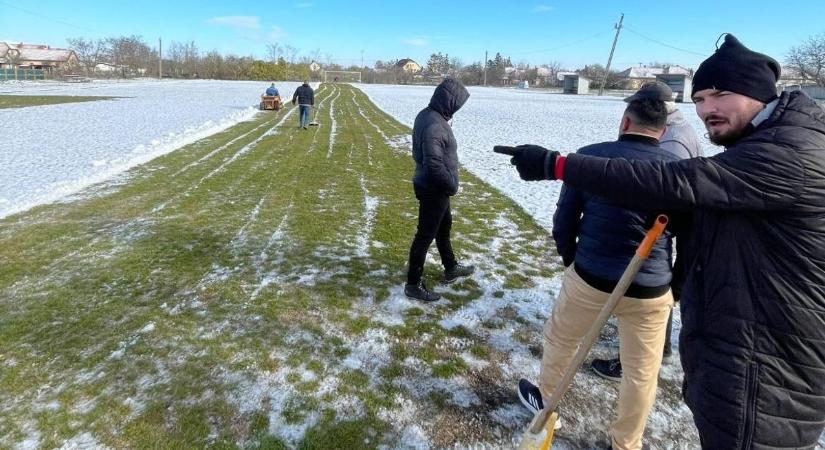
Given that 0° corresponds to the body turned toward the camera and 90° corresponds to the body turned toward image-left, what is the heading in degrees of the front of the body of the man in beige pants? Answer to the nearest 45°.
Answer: approximately 180°

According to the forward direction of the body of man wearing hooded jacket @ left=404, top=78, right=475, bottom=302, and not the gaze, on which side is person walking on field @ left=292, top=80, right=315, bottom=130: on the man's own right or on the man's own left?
on the man's own left

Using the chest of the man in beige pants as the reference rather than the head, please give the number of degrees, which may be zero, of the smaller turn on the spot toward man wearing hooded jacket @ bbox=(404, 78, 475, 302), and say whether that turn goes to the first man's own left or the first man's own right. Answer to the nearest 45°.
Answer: approximately 45° to the first man's own left

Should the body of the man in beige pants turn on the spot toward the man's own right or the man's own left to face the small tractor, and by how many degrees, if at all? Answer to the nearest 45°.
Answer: approximately 45° to the man's own left

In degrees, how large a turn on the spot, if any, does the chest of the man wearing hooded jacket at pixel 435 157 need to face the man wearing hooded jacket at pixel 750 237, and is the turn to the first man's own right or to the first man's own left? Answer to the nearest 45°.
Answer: approximately 90° to the first man's own right

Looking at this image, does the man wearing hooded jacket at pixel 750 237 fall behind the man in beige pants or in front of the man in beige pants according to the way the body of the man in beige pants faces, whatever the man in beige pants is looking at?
behind

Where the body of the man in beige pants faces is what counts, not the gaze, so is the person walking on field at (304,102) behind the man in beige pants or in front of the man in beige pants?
in front

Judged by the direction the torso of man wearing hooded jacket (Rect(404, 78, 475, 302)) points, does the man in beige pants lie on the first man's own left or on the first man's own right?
on the first man's own right

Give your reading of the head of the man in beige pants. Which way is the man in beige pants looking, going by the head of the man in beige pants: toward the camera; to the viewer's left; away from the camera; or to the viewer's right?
away from the camera
